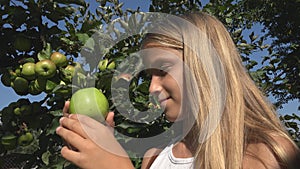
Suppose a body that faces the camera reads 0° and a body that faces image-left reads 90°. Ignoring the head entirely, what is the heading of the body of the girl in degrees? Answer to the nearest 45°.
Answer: approximately 45°

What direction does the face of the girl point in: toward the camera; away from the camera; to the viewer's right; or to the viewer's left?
to the viewer's left

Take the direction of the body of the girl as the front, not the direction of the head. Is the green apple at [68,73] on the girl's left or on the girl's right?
on the girl's right

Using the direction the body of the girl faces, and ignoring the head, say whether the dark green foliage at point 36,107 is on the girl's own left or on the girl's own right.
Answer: on the girl's own right

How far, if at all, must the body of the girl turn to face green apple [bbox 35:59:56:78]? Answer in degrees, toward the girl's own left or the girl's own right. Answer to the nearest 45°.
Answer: approximately 45° to the girl's own right

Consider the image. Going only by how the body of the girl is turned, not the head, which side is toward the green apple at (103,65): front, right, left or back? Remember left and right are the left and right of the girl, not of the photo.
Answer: right
